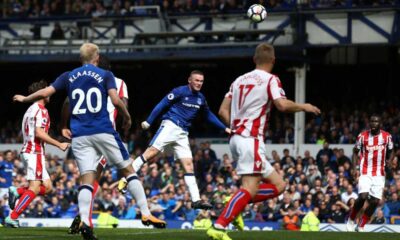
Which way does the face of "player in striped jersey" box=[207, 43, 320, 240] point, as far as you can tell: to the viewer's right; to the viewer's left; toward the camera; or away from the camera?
away from the camera

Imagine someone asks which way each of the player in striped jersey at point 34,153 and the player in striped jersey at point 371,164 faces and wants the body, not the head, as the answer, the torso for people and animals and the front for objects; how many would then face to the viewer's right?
1

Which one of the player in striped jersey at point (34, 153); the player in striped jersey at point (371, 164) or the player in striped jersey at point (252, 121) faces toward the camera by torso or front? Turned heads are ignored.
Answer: the player in striped jersey at point (371, 164)

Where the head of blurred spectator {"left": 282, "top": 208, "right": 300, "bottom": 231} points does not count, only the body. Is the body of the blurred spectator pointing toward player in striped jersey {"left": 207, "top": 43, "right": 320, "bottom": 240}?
yes

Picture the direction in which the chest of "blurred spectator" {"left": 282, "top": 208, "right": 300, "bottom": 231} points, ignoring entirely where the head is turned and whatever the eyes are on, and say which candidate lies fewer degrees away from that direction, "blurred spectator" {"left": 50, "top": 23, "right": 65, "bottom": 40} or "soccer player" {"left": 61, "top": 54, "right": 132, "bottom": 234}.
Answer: the soccer player

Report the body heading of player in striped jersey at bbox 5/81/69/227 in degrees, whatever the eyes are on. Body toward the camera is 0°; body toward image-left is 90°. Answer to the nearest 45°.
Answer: approximately 270°

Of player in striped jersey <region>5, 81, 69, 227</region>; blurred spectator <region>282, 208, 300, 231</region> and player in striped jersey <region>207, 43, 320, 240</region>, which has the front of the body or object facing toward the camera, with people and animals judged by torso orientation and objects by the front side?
the blurred spectator

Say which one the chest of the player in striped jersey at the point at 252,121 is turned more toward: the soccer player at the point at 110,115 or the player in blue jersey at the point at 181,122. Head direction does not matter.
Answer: the player in blue jersey

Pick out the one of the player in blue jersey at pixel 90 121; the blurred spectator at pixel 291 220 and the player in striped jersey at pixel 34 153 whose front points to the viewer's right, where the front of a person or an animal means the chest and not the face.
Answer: the player in striped jersey

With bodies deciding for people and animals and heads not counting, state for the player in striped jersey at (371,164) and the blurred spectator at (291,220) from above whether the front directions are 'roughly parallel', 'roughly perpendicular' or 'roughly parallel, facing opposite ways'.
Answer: roughly parallel

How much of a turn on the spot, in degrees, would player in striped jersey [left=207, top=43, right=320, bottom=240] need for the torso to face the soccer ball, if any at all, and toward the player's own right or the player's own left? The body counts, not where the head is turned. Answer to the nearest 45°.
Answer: approximately 45° to the player's own left

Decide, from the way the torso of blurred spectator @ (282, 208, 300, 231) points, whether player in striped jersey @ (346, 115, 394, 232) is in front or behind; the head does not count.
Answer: in front

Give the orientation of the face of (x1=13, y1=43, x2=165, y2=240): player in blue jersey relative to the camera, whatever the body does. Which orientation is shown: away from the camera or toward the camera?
away from the camera

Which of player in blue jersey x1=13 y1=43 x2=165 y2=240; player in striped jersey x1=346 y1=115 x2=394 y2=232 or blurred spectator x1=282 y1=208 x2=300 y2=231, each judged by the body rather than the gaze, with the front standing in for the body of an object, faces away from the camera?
the player in blue jersey

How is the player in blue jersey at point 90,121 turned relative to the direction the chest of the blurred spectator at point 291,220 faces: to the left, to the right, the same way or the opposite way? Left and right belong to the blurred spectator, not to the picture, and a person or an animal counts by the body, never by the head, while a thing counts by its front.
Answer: the opposite way

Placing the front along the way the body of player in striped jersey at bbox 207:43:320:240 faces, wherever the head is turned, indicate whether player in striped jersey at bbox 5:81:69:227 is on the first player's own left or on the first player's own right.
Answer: on the first player's own left

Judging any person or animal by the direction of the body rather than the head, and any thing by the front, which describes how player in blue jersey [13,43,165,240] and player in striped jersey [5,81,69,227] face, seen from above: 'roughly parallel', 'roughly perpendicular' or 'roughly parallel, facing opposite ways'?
roughly perpendicular

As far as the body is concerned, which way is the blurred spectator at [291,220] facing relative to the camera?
toward the camera

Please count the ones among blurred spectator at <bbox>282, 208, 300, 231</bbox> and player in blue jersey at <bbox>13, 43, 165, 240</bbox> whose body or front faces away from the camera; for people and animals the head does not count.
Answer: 1

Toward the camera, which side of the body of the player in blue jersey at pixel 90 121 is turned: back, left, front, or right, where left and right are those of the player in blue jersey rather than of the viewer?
back

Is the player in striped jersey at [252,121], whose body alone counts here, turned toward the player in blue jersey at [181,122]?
no
